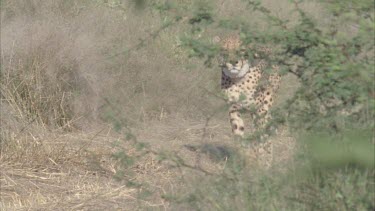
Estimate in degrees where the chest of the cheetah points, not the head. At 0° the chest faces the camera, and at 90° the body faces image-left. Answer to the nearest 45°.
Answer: approximately 45°
